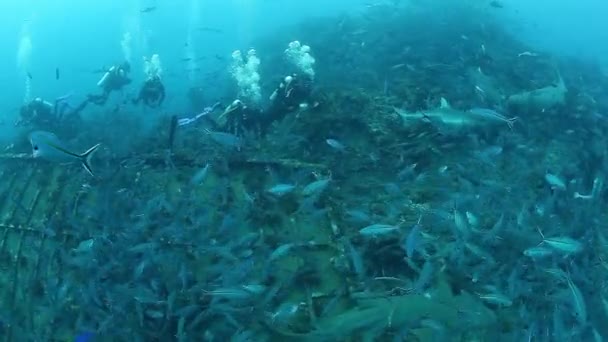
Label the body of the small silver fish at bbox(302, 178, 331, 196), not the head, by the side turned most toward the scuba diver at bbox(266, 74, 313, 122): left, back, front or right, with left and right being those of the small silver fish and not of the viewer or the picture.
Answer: right

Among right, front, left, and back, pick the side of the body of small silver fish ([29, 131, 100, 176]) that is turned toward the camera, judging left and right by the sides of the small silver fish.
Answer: left

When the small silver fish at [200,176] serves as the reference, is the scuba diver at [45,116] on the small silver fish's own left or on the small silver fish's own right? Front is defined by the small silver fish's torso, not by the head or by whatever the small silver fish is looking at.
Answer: on the small silver fish's own right

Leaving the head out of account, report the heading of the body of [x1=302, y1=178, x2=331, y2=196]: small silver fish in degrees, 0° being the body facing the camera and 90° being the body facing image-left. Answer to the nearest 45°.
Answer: approximately 90°

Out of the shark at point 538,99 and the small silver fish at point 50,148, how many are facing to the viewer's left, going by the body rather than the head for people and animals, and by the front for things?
2

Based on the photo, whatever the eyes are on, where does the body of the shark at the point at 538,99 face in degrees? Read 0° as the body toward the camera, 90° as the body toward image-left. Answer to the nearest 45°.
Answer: approximately 90°

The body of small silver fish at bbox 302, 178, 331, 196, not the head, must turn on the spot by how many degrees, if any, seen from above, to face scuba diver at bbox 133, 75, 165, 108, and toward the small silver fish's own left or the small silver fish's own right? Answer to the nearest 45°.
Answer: approximately 45° to the small silver fish's own right

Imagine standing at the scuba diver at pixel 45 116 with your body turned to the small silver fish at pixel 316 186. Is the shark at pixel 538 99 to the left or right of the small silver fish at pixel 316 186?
left

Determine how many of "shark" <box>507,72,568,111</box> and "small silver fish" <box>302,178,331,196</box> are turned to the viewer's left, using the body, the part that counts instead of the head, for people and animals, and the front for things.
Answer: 2

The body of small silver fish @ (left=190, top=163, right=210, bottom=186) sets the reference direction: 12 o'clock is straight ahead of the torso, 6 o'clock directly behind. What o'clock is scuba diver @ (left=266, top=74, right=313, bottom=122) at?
The scuba diver is roughly at 4 o'clock from the small silver fish.

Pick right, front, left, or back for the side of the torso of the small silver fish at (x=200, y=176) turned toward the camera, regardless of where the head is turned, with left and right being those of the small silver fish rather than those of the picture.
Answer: left
